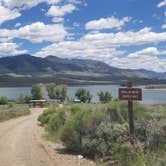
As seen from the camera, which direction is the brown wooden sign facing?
toward the camera
